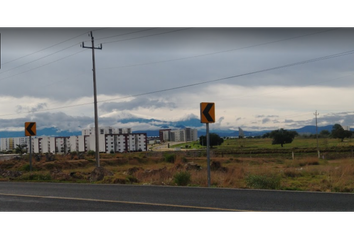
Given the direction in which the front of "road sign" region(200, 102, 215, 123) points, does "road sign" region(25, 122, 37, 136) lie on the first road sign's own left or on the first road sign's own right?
on the first road sign's own right

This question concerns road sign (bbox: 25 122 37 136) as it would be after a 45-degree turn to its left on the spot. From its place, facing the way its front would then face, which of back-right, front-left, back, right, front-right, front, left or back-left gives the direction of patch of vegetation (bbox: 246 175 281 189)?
front

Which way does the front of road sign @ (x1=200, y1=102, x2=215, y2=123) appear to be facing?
toward the camera

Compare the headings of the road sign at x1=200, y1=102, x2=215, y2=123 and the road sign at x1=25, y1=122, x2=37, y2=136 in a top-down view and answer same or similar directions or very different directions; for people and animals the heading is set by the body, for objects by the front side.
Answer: same or similar directions

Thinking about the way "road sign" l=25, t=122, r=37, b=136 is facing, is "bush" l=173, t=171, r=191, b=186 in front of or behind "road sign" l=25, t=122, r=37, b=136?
in front

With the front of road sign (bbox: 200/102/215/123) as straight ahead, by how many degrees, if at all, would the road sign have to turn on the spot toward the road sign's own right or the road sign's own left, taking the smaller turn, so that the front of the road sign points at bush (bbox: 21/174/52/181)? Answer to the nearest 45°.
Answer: approximately 135° to the road sign's own right

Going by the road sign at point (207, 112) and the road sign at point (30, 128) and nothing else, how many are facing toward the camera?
2
